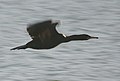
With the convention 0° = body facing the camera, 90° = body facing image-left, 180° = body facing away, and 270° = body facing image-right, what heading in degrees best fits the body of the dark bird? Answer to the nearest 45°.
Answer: approximately 270°
